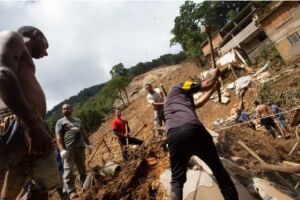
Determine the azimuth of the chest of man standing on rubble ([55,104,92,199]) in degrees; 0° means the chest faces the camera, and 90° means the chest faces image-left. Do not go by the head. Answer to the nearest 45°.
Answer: approximately 0°

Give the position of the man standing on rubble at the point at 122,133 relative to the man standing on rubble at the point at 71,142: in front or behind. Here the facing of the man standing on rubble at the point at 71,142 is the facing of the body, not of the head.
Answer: behind

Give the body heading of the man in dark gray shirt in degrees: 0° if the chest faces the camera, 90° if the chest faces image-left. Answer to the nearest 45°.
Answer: approximately 225°

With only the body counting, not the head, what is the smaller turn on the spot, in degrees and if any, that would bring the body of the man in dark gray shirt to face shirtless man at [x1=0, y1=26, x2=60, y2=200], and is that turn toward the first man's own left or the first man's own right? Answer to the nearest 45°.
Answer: approximately 180°

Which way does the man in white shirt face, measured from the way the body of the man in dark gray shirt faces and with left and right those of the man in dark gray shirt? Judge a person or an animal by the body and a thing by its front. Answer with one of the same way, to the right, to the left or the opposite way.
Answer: the opposite way

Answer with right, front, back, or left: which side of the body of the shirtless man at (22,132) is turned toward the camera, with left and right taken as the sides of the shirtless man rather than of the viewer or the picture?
right

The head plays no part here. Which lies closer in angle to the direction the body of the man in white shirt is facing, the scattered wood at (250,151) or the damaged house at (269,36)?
the scattered wood
